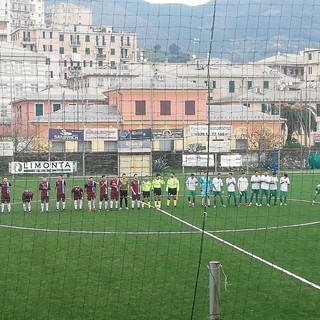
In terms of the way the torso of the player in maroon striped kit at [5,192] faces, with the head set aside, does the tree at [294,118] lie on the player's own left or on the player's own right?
on the player's own left

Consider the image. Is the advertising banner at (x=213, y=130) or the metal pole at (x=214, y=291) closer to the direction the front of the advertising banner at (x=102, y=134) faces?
the metal pole

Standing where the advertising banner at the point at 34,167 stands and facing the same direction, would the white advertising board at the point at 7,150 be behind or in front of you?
behind

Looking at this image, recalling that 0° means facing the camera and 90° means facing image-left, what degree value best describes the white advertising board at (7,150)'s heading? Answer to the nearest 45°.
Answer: approximately 0°

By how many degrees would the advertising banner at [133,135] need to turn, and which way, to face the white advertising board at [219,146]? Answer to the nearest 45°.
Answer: approximately 90° to its left

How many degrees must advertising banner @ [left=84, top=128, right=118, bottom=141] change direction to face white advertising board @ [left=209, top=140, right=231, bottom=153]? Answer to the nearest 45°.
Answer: approximately 90° to its left
